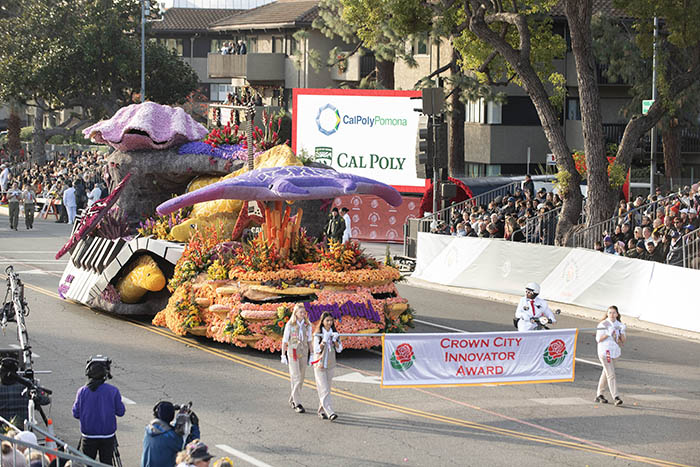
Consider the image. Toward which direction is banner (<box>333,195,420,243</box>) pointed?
toward the camera

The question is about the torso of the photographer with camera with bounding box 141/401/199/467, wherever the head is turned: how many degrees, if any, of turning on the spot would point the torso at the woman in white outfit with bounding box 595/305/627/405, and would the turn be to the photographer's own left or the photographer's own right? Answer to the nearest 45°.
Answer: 0° — they already face them

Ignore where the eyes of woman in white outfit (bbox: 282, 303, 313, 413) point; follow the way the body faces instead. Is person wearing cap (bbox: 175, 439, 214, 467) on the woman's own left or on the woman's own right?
on the woman's own right

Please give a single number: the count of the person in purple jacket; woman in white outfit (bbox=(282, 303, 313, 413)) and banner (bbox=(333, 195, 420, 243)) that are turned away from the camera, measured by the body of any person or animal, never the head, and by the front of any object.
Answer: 1

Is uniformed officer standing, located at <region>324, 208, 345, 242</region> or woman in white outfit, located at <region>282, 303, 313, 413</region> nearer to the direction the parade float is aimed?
the woman in white outfit

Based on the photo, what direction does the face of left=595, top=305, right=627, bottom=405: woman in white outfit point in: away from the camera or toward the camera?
toward the camera

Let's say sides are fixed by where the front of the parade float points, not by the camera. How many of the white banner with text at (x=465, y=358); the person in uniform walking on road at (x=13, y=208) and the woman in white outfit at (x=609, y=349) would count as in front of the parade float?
2

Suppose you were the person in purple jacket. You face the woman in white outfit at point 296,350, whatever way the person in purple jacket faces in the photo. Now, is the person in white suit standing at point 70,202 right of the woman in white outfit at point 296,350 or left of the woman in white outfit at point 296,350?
left

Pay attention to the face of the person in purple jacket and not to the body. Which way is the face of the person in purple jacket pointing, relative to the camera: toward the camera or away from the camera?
away from the camera

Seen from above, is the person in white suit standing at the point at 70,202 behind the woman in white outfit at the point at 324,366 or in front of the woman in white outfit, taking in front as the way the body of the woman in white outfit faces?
behind

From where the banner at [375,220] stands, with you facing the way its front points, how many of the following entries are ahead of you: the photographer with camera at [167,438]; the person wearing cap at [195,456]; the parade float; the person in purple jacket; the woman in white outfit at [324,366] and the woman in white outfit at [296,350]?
6

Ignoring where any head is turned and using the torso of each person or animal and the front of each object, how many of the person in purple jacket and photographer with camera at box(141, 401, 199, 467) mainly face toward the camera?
0

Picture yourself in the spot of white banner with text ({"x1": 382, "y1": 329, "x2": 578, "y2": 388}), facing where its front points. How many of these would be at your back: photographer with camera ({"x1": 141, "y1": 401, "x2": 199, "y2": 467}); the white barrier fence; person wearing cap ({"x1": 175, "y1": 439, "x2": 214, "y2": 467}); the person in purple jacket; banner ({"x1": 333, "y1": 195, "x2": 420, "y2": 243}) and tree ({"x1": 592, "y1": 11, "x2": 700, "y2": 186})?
3

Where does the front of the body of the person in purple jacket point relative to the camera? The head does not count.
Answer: away from the camera

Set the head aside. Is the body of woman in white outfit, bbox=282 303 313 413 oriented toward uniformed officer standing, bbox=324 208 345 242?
no

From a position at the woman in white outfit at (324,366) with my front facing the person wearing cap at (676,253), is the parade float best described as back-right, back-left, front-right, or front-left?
front-left

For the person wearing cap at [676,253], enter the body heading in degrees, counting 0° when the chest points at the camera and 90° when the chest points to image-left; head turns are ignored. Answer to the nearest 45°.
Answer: approximately 45°

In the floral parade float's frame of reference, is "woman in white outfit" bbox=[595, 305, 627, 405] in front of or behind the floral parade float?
in front

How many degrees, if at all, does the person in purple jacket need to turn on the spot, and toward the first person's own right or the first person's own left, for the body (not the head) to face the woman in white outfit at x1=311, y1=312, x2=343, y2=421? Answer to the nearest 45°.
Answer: approximately 45° to the first person's own right
